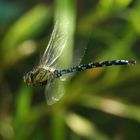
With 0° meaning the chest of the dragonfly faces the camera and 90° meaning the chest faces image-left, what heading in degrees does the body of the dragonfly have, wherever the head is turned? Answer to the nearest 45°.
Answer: approximately 90°
